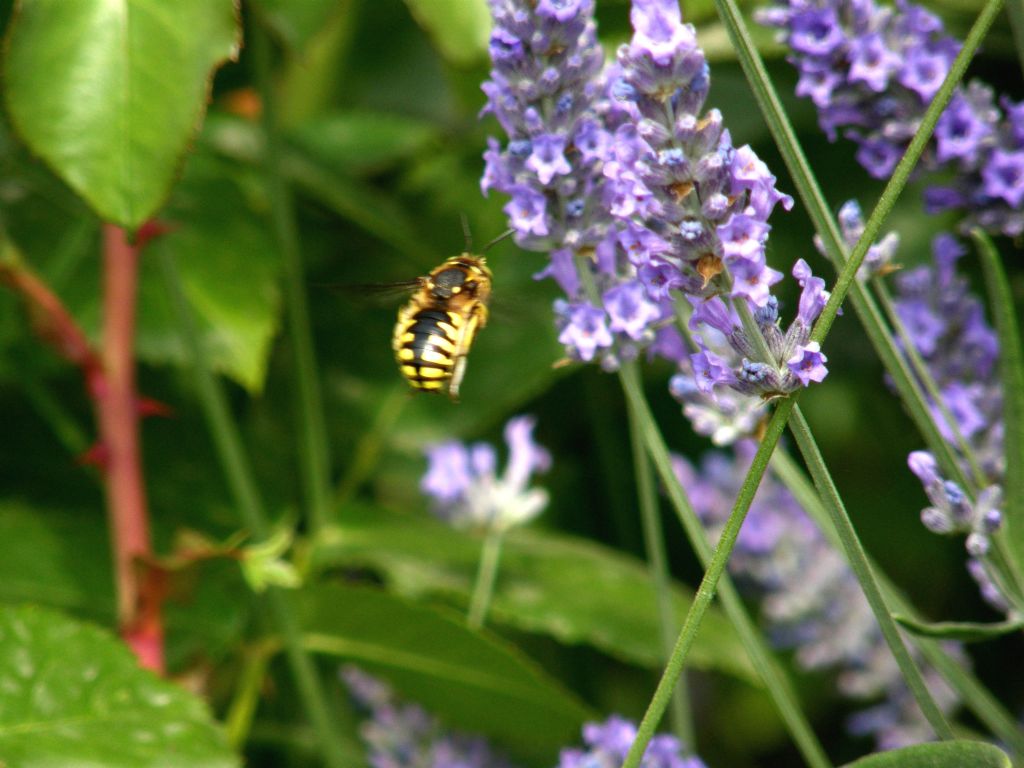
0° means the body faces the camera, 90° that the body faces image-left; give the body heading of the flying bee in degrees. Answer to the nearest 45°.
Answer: approximately 225°

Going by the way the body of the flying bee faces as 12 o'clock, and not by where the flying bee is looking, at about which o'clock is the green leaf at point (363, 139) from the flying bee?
The green leaf is roughly at 10 o'clock from the flying bee.
